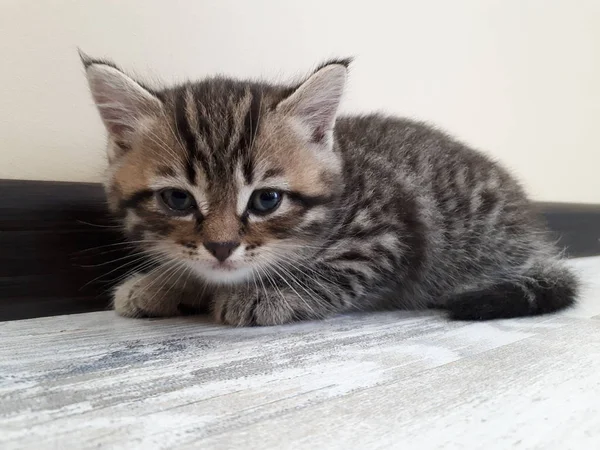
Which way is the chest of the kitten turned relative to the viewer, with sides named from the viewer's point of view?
facing the viewer and to the left of the viewer
